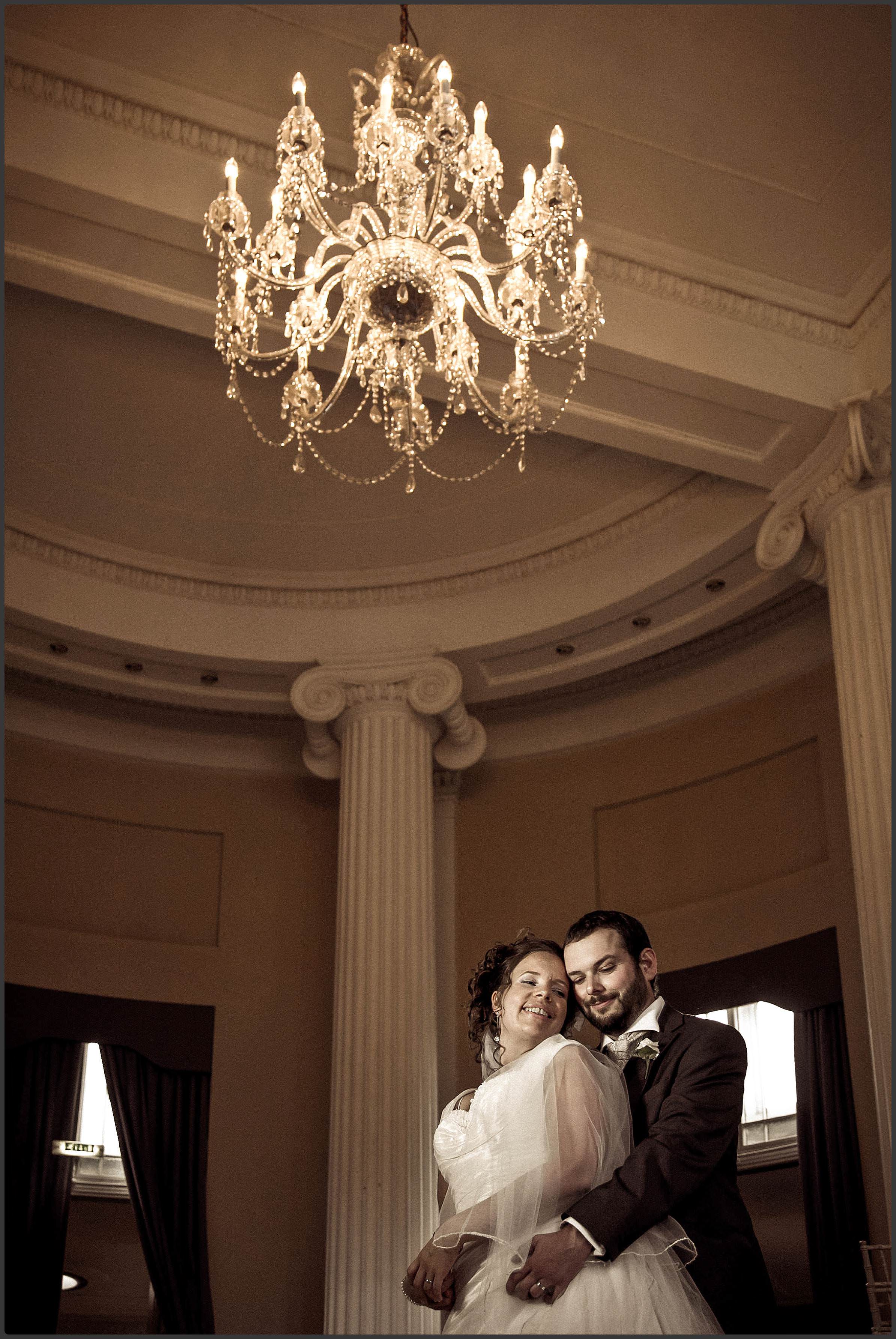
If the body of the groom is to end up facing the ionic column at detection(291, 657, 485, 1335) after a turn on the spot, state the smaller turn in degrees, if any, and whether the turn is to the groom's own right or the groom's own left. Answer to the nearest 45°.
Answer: approximately 135° to the groom's own right

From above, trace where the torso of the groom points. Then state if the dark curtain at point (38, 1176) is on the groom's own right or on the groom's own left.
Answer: on the groom's own right

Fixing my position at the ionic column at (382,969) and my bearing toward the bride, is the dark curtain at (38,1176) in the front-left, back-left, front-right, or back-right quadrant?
back-right

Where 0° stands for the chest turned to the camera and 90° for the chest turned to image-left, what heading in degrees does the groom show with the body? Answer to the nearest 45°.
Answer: approximately 45°

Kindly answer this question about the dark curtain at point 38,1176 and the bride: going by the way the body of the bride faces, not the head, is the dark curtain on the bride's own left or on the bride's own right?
on the bride's own right

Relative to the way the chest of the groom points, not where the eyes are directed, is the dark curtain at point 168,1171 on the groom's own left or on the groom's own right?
on the groom's own right
